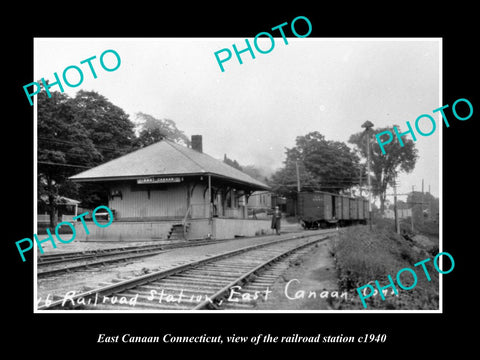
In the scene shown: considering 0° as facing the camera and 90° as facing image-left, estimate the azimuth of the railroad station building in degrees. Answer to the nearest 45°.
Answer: approximately 315°

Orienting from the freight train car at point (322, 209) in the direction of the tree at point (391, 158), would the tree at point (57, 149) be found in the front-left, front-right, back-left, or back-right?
back-left

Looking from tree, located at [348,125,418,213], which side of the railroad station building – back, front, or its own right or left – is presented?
left

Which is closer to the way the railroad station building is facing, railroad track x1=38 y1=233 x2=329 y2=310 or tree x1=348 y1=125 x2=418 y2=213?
the railroad track

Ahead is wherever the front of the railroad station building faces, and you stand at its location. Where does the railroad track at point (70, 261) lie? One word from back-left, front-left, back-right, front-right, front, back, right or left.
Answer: front-right

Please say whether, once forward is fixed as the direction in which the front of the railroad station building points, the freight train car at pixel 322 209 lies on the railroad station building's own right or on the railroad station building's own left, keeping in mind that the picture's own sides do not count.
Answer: on the railroad station building's own left

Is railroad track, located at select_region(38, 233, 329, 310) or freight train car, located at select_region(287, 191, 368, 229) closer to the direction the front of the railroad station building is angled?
the railroad track

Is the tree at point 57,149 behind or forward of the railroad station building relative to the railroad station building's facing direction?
behind
